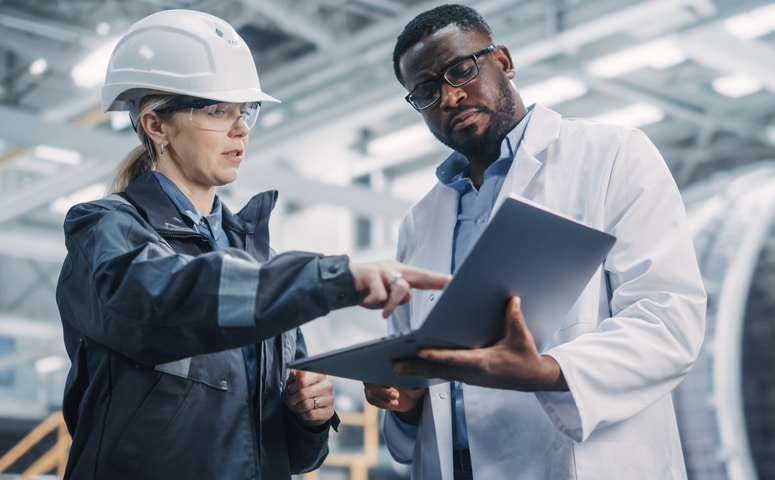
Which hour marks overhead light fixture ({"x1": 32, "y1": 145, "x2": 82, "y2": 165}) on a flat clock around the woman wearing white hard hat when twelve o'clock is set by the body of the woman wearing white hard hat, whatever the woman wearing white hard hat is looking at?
The overhead light fixture is roughly at 7 o'clock from the woman wearing white hard hat.

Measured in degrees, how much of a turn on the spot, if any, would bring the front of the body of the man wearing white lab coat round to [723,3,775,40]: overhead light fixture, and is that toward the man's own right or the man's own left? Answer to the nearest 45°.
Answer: approximately 135° to the man's own right

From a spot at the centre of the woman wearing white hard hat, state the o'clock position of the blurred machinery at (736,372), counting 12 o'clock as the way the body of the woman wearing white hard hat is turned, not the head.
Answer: The blurred machinery is roughly at 9 o'clock from the woman wearing white hard hat.

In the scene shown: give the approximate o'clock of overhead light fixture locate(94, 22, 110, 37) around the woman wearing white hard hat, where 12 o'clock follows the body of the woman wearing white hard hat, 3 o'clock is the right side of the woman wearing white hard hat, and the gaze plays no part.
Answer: The overhead light fixture is roughly at 7 o'clock from the woman wearing white hard hat.

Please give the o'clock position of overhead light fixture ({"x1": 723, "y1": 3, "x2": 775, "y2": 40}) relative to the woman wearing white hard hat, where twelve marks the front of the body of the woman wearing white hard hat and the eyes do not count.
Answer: The overhead light fixture is roughly at 9 o'clock from the woman wearing white hard hat.

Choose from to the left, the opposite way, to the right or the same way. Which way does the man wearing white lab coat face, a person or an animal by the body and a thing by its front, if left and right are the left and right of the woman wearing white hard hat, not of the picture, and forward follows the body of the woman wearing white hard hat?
to the right

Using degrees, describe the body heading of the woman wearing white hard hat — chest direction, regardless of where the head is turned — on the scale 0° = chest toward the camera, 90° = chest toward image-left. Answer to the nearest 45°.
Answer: approximately 315°

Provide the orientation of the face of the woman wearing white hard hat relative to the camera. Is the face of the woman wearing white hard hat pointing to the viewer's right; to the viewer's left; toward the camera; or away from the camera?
to the viewer's right
